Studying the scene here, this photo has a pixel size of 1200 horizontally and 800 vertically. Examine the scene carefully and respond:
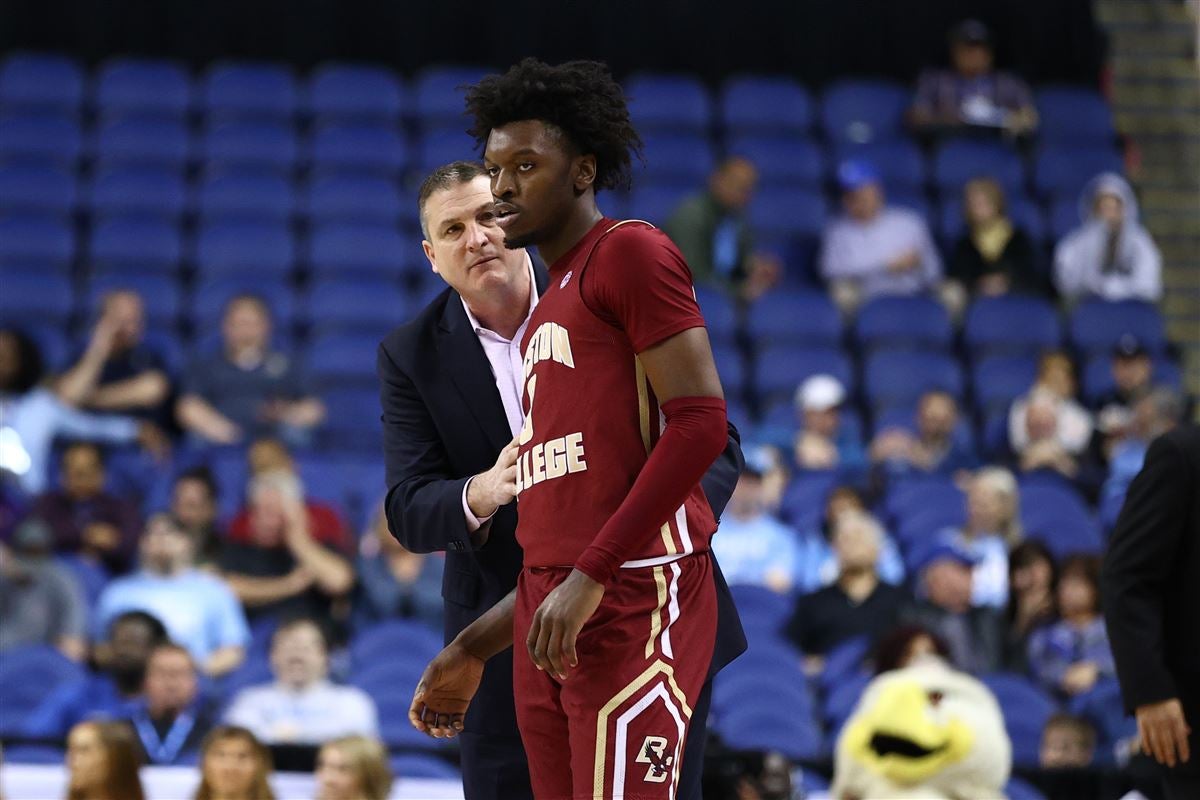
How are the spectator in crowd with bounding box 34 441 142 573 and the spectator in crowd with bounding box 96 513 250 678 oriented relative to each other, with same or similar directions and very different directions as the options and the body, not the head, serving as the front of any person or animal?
same or similar directions

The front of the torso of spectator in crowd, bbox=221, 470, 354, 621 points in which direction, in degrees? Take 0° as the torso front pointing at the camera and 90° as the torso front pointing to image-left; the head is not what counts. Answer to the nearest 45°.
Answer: approximately 0°

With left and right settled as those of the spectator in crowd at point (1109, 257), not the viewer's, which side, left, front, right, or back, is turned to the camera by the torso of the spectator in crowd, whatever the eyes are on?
front

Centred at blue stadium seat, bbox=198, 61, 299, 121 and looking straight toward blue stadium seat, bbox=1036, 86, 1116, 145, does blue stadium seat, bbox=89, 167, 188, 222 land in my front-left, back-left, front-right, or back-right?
back-right

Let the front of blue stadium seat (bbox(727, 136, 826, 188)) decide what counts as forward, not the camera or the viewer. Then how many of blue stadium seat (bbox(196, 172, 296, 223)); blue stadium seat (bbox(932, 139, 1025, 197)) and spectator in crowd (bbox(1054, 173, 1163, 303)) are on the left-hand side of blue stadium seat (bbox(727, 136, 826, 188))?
2

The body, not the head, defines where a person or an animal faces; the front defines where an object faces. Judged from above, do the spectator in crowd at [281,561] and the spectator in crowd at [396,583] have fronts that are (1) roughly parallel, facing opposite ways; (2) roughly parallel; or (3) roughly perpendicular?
roughly parallel

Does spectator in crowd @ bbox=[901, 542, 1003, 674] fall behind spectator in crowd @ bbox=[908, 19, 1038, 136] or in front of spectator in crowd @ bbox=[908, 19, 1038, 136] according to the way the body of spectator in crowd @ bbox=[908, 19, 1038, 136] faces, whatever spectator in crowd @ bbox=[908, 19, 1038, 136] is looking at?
in front

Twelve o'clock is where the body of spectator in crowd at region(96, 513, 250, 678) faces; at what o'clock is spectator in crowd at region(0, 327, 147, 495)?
spectator in crowd at region(0, 327, 147, 495) is roughly at 5 o'clock from spectator in crowd at region(96, 513, 250, 678).

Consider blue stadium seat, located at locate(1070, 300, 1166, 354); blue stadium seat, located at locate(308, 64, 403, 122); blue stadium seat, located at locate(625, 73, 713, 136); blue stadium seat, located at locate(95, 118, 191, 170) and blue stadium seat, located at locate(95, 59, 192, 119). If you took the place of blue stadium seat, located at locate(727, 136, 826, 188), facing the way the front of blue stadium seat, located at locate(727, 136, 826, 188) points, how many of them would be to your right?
4

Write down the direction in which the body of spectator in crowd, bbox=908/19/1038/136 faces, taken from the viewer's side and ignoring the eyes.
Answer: toward the camera

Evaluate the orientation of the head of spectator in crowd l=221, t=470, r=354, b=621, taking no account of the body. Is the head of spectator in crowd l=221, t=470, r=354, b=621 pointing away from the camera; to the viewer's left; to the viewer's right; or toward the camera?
toward the camera

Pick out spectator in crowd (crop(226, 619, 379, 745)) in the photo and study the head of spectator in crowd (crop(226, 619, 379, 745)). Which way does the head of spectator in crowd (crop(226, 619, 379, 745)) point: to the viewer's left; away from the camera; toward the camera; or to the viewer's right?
toward the camera

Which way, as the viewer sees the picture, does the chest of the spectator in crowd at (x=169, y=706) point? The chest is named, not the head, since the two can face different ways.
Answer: toward the camera

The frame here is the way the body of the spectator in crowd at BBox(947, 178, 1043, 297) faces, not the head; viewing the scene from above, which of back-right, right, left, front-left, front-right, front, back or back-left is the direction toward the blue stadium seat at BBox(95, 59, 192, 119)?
right
